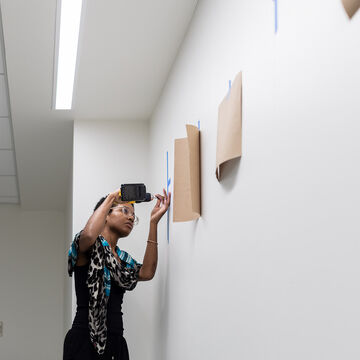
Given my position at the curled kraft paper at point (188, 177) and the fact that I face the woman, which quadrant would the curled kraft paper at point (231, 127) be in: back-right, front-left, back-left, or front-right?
back-left

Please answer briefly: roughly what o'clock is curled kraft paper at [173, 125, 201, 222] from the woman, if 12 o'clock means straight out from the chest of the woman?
The curled kraft paper is roughly at 12 o'clock from the woman.

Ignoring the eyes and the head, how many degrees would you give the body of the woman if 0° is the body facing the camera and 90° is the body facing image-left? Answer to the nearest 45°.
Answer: approximately 315°

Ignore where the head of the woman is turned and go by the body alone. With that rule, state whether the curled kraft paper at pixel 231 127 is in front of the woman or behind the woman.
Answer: in front
